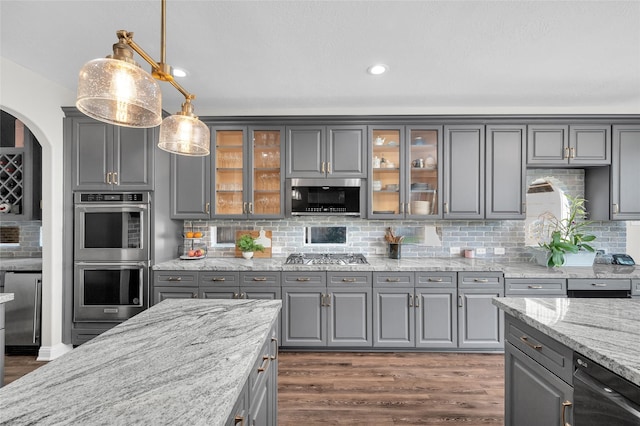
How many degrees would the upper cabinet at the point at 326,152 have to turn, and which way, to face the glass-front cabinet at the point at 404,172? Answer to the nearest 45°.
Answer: approximately 90° to its left

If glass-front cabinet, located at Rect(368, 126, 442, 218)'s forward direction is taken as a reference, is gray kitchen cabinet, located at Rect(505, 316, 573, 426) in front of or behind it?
in front

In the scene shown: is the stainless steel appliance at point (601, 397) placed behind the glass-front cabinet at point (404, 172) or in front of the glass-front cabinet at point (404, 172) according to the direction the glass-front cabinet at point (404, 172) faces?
in front

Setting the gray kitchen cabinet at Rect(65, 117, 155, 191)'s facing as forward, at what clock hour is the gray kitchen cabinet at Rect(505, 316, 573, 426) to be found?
the gray kitchen cabinet at Rect(505, 316, 573, 426) is roughly at 11 o'clock from the gray kitchen cabinet at Rect(65, 117, 155, 191).

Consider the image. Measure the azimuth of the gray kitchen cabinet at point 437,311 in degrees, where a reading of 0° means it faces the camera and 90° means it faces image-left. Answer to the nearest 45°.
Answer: approximately 0°

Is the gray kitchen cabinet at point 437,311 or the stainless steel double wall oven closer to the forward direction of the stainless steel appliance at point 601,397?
the stainless steel double wall oven

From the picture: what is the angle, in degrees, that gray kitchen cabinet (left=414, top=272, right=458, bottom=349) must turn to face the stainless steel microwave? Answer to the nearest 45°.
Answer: approximately 90° to its right
